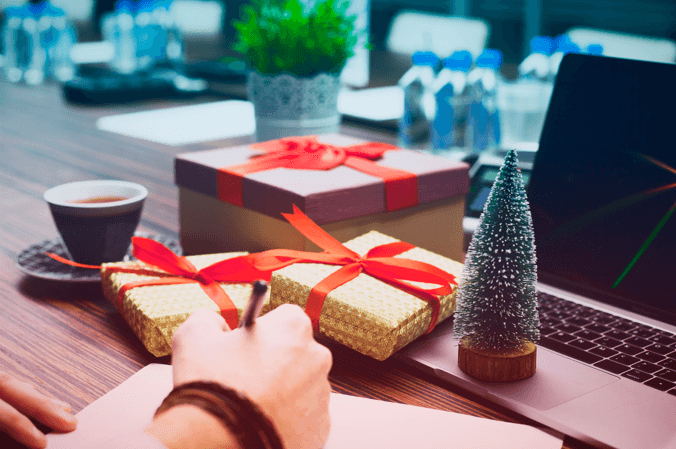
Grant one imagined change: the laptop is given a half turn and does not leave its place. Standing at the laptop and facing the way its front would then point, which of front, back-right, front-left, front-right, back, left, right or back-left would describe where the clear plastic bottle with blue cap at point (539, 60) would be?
front-left

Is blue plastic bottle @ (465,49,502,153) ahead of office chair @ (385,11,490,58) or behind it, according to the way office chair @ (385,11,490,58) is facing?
ahead

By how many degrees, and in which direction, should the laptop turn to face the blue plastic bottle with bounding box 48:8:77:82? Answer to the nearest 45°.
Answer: approximately 90° to its right

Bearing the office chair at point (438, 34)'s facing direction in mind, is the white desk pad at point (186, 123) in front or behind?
in front

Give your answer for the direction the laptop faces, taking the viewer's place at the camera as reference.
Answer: facing the viewer and to the left of the viewer

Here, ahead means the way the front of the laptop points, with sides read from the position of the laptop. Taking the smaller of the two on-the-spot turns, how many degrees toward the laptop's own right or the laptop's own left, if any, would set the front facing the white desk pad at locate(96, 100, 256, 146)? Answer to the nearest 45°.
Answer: approximately 90° to the laptop's own right

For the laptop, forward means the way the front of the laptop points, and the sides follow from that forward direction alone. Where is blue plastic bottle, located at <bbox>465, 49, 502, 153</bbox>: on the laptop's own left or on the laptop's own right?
on the laptop's own right

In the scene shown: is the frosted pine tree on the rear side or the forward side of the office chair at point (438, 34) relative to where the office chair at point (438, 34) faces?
on the forward side

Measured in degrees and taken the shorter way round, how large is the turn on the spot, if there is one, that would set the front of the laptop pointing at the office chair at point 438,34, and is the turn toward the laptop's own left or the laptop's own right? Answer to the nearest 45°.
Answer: approximately 135° to the laptop's own right
